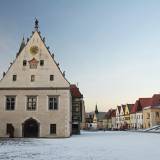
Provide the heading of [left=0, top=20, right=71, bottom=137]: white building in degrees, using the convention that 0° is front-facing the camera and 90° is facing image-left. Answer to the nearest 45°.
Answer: approximately 0°
